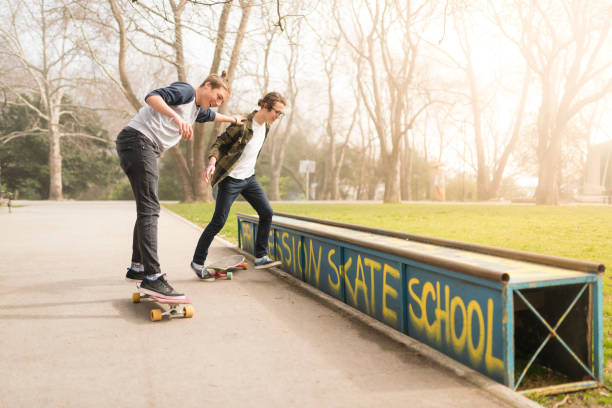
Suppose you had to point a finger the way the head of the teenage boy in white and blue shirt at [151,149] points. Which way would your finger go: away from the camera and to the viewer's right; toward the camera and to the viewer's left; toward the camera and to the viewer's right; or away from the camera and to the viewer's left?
toward the camera and to the viewer's right

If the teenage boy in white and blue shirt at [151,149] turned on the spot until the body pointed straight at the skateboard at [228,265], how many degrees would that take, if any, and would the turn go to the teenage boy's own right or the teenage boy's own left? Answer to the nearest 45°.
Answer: approximately 45° to the teenage boy's own left

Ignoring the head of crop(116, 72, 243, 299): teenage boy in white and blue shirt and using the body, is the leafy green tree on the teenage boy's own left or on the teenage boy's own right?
on the teenage boy's own left

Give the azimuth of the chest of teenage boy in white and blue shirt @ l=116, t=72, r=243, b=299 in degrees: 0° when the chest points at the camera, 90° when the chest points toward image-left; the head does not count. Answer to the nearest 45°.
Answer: approximately 270°

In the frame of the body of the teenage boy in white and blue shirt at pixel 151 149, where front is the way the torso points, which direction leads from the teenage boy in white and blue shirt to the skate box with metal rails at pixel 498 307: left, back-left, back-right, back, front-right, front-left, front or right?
front-right

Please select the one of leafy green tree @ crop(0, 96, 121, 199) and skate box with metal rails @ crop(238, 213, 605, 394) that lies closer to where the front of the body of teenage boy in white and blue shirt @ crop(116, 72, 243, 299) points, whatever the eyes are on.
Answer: the skate box with metal rails

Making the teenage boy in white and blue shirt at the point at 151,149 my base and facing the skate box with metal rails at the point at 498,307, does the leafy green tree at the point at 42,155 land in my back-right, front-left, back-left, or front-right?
back-left
